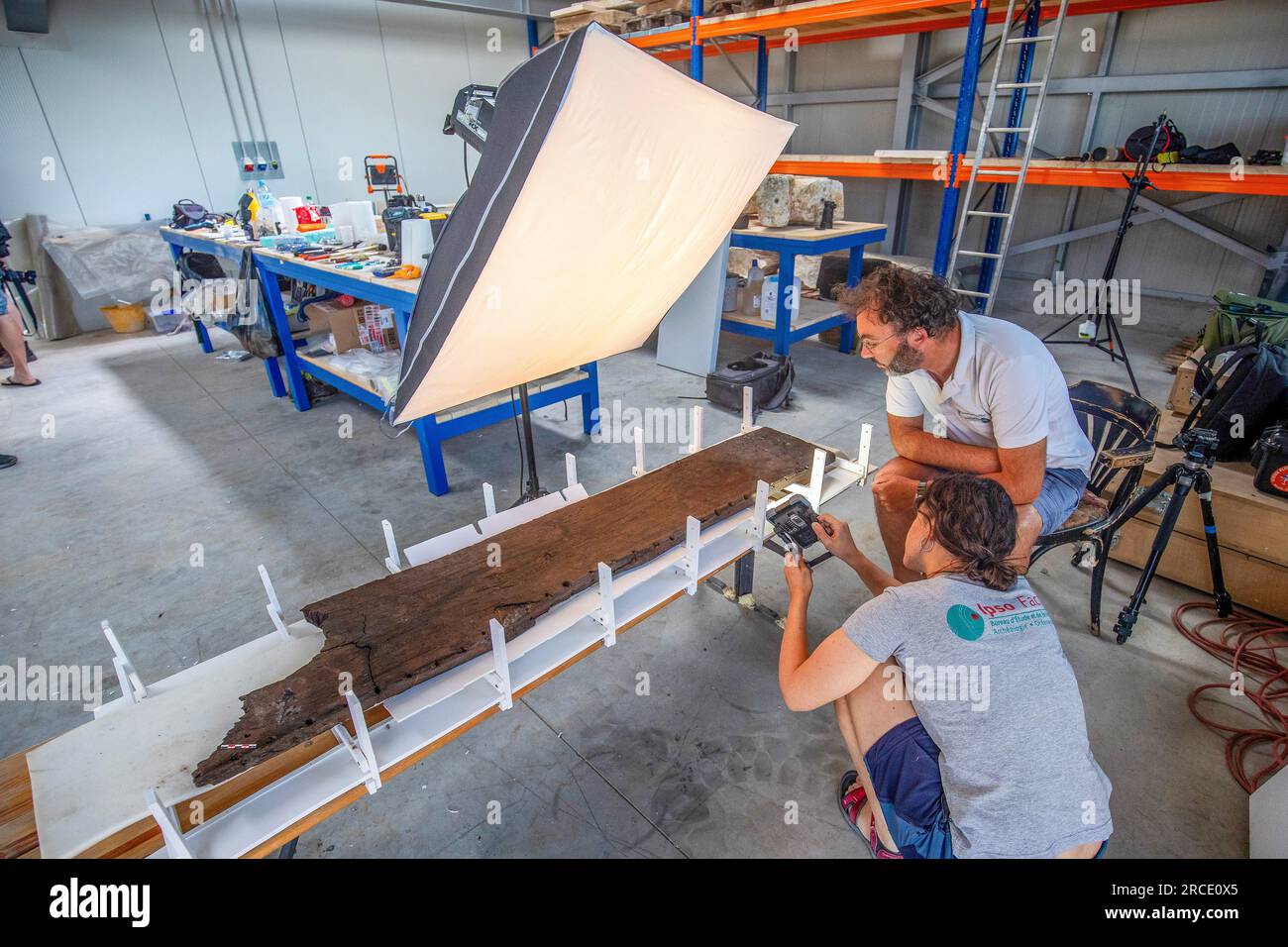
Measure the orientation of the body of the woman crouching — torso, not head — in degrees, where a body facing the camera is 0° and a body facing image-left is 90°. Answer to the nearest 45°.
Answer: approximately 135°

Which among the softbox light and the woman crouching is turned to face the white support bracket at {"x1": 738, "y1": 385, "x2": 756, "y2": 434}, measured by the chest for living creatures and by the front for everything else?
the woman crouching

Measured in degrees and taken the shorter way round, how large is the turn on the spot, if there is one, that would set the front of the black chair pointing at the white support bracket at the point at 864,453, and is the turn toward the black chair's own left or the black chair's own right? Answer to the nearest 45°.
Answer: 0° — it already faces it

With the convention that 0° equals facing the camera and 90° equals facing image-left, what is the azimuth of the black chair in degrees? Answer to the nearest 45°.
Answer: approximately 45°

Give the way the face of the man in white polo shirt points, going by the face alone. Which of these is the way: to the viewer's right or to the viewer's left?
to the viewer's left

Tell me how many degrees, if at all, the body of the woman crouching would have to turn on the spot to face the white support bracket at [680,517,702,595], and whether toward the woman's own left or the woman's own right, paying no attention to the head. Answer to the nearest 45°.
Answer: approximately 45° to the woman's own left

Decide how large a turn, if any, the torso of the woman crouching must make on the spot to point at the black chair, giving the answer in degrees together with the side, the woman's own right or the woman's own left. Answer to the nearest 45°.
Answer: approximately 45° to the woman's own right

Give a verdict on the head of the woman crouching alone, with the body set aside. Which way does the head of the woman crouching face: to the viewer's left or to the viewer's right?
to the viewer's left

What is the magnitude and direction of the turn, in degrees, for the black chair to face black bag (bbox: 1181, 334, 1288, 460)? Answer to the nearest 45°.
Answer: approximately 180°

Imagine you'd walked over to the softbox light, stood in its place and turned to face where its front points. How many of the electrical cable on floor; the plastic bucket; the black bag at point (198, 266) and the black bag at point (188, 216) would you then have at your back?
3
